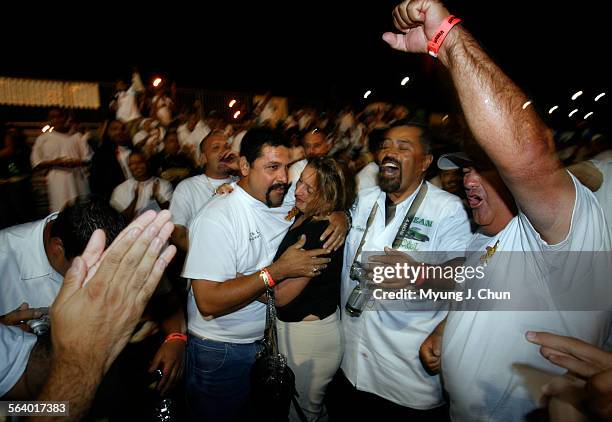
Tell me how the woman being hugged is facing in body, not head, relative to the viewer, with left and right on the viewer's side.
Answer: facing to the left of the viewer

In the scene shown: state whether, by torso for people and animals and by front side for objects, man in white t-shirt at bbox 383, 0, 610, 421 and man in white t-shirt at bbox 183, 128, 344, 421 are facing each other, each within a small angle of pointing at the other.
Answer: no

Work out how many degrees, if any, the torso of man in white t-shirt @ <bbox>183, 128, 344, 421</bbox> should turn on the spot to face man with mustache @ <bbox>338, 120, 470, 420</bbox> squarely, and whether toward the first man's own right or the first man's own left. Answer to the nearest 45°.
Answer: approximately 45° to the first man's own left

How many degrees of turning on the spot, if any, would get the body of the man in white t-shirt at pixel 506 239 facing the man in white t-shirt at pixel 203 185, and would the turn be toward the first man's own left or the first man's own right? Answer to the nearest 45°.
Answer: approximately 90° to the first man's own right

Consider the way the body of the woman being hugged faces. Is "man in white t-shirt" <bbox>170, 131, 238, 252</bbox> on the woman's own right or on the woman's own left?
on the woman's own right

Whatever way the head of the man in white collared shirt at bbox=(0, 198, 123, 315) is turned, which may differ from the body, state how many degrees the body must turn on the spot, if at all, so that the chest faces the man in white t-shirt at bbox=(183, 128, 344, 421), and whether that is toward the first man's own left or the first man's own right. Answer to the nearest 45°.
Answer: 0° — they already face them

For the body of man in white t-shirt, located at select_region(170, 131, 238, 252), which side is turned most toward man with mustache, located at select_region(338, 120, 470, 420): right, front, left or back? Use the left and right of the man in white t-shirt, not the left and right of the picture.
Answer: front

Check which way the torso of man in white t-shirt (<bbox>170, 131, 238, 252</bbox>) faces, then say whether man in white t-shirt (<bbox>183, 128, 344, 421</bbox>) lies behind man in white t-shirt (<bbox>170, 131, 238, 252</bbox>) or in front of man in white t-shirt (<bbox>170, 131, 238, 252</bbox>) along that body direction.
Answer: in front

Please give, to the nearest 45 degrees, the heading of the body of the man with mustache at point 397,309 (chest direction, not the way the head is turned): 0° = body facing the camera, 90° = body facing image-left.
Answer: approximately 45°

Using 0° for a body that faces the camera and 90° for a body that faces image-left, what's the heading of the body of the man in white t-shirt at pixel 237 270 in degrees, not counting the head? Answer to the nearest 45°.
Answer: approximately 315°

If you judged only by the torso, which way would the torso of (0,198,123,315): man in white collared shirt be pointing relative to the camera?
to the viewer's right

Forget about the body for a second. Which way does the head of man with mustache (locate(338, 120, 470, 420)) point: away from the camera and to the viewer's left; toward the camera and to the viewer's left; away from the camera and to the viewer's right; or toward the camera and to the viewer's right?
toward the camera and to the viewer's left

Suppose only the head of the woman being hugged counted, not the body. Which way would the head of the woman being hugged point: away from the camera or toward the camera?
toward the camera

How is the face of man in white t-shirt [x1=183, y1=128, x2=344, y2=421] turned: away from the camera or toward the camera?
toward the camera

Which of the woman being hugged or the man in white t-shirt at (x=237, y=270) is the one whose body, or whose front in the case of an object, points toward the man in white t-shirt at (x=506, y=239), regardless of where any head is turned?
the man in white t-shirt at (x=237, y=270)

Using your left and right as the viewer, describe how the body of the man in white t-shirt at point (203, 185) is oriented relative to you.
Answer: facing the viewer and to the right of the viewer
